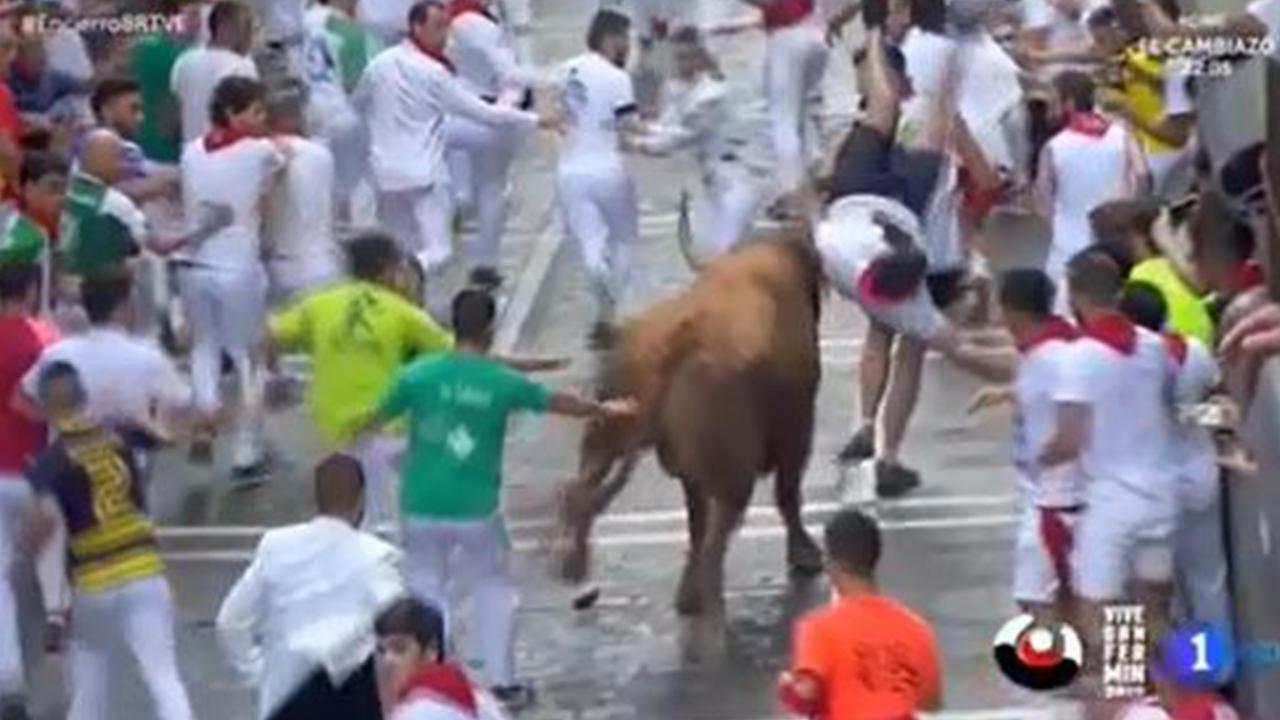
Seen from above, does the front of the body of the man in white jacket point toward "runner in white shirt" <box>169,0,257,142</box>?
yes

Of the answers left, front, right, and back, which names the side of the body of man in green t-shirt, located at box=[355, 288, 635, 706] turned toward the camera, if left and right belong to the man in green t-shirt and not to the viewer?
back

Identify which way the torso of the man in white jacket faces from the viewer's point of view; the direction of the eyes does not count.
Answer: away from the camera

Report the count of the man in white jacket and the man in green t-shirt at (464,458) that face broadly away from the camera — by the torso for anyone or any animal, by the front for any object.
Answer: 2

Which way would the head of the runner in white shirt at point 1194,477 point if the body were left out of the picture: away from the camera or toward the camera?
away from the camera

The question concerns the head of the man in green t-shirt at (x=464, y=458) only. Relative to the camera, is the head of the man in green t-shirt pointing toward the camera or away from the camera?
away from the camera
